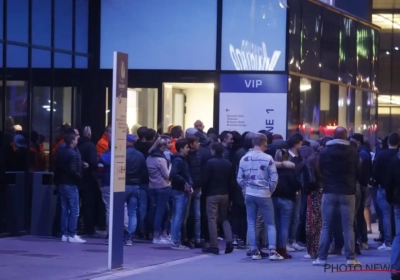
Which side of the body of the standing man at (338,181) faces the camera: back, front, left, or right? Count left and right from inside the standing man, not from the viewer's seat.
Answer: back

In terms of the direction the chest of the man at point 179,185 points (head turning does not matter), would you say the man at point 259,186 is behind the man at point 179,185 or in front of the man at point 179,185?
in front

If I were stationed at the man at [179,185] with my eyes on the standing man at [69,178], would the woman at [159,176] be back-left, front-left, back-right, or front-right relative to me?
front-right

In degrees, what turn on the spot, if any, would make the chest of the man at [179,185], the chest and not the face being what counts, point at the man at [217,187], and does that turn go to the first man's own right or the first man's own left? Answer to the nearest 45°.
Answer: approximately 45° to the first man's own right
